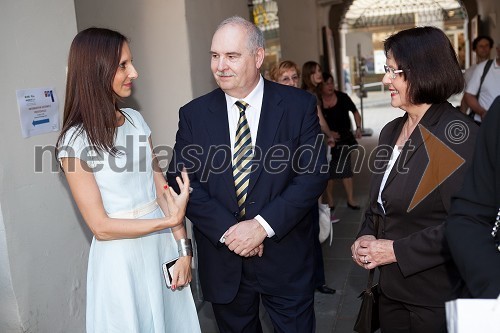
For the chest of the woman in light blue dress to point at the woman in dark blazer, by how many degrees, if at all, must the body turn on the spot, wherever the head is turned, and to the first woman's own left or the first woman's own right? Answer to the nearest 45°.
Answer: approximately 45° to the first woman's own left

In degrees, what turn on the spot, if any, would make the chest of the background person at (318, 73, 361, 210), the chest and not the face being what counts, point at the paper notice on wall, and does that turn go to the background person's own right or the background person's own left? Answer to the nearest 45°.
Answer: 0° — they already face it

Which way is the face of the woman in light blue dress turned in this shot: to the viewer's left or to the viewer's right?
to the viewer's right

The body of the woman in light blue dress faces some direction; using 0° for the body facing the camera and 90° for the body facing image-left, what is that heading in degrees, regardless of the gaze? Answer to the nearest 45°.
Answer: approximately 315°

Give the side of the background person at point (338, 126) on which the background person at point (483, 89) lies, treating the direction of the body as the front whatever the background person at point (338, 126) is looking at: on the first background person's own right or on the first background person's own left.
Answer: on the first background person's own left

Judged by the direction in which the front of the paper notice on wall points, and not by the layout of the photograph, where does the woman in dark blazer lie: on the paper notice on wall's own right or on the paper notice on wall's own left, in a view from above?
on the paper notice on wall's own left

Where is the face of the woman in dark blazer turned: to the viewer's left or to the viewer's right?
to the viewer's left

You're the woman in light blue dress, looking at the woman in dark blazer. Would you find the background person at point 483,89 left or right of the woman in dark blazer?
left

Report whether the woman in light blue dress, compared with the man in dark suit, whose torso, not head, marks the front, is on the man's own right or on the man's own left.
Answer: on the man's own right

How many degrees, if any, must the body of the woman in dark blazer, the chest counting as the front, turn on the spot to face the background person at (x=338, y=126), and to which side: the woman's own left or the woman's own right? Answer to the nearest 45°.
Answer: approximately 135° to the woman's own right

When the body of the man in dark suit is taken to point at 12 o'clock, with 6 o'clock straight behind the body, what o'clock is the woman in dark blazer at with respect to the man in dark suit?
The woman in dark blazer is roughly at 10 o'clock from the man in dark suit.
